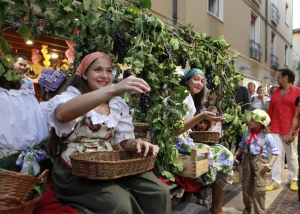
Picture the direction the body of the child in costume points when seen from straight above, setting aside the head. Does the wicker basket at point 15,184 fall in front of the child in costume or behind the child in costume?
in front

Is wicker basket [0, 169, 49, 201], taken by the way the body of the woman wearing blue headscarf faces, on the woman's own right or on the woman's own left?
on the woman's own right

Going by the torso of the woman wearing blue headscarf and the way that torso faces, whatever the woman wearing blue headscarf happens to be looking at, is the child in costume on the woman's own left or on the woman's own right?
on the woman's own left

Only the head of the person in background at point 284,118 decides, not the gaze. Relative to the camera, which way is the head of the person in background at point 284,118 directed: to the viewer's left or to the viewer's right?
to the viewer's left

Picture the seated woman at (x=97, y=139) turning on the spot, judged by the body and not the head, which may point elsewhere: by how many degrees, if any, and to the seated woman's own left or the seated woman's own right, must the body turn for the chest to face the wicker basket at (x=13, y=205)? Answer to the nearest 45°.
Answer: approximately 90° to the seated woman's own right

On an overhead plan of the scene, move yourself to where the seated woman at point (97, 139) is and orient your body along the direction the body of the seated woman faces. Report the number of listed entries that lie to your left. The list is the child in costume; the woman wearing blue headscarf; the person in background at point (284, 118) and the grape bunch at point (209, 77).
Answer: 4

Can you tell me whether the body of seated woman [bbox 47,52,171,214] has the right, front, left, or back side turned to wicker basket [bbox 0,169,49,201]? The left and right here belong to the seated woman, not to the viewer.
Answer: right

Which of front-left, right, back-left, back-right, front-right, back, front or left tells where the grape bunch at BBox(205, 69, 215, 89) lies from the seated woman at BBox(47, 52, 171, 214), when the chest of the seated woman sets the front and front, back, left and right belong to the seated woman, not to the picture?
left

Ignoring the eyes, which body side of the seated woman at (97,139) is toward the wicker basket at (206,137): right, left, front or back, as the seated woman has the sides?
left
